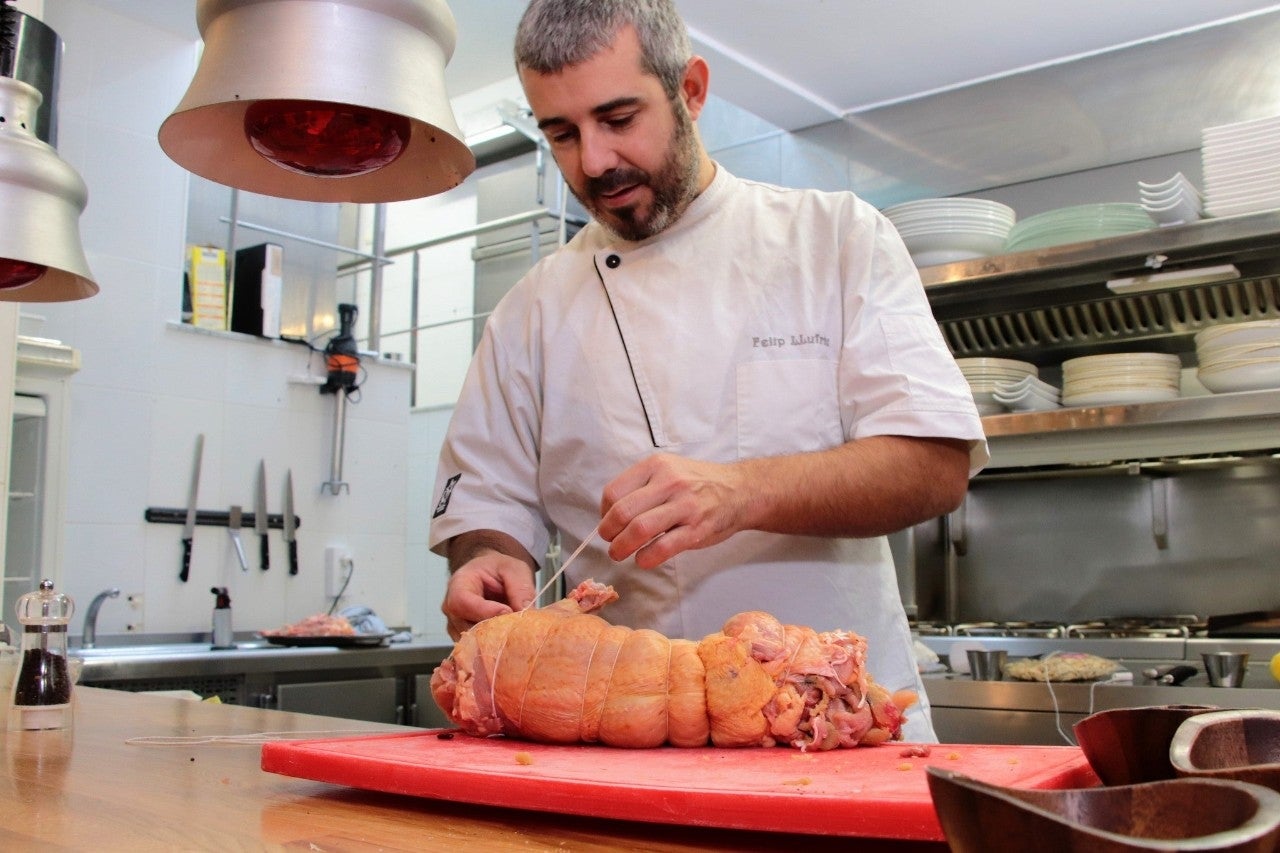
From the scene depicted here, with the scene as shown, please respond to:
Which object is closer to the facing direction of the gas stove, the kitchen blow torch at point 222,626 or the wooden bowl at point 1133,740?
the wooden bowl

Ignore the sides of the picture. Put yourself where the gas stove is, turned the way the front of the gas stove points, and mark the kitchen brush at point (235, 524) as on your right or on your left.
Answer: on your right

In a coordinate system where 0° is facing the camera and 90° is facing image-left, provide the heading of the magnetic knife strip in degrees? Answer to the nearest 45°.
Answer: approximately 0°
